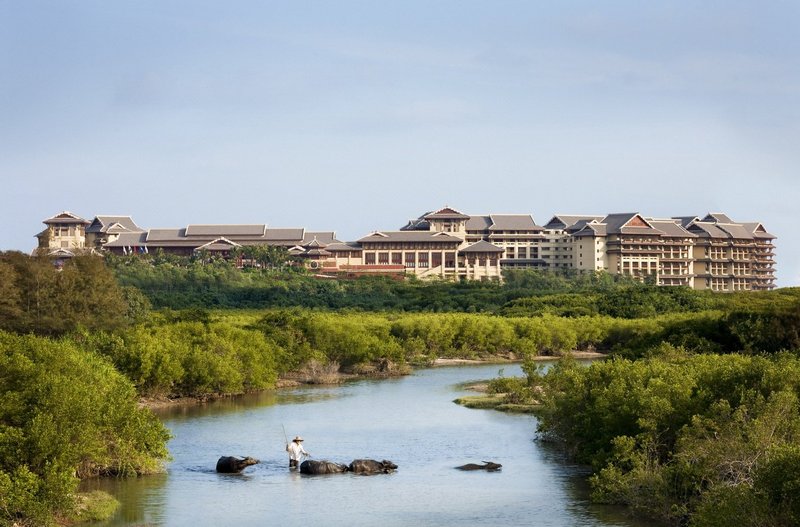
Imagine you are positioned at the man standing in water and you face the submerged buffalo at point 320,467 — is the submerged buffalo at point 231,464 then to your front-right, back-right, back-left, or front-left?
back-right

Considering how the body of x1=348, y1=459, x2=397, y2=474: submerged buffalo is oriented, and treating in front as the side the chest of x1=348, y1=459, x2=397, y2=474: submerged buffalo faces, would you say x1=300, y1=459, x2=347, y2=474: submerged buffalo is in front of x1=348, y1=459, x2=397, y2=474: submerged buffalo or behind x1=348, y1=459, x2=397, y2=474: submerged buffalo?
behind

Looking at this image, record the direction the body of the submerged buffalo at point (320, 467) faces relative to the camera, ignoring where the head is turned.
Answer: to the viewer's right

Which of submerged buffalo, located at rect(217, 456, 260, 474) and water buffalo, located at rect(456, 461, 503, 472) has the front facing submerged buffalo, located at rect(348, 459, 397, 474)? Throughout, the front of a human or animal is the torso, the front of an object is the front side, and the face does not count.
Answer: submerged buffalo, located at rect(217, 456, 260, 474)

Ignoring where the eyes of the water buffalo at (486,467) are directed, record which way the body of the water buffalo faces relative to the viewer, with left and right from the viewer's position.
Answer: facing to the right of the viewer

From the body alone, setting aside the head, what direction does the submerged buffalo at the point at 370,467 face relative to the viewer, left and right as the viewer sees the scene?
facing to the right of the viewer

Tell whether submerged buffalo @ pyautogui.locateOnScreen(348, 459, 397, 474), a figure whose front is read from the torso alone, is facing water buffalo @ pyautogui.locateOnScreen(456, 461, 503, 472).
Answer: yes

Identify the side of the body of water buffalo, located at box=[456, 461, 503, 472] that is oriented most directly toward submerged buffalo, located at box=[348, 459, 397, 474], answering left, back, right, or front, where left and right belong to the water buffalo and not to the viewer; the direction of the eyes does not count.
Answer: back

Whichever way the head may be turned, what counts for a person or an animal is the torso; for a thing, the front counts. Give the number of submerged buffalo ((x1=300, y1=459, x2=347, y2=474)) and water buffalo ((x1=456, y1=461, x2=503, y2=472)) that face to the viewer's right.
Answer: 2

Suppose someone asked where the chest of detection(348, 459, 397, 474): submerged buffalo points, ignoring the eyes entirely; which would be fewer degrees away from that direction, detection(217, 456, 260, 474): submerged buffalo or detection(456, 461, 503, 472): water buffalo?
the water buffalo

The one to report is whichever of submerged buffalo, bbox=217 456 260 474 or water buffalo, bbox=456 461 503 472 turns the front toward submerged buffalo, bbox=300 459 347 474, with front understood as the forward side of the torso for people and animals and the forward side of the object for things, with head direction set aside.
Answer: submerged buffalo, bbox=217 456 260 474

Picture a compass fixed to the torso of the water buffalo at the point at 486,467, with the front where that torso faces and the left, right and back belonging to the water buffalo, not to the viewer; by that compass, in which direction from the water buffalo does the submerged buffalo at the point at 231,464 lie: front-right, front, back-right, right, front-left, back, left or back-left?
back

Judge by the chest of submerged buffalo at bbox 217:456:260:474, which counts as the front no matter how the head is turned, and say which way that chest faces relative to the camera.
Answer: to the viewer's right
